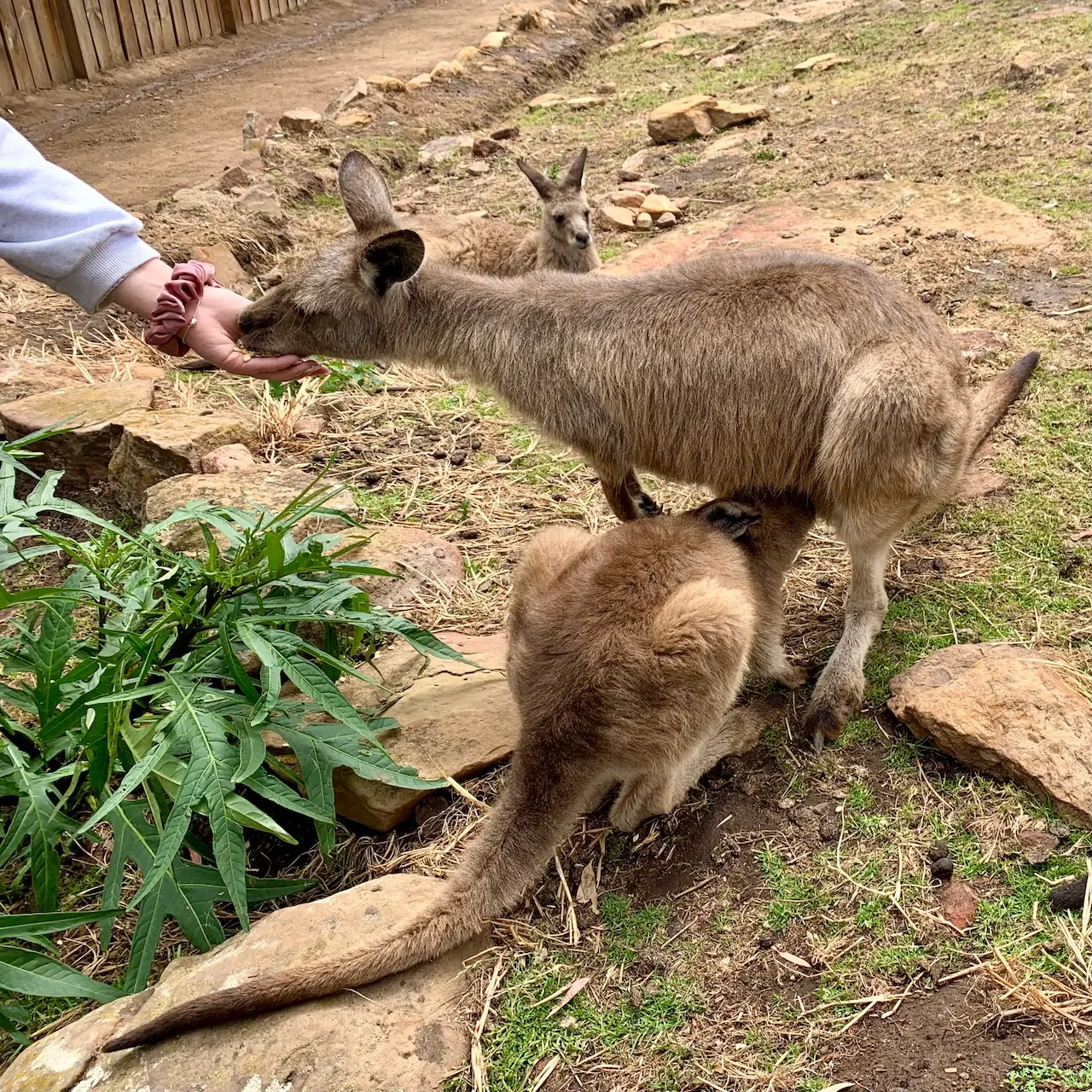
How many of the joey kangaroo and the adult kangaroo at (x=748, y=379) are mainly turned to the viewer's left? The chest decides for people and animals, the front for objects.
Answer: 1

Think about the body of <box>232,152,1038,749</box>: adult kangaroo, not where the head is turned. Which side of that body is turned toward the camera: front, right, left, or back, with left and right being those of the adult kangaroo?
left

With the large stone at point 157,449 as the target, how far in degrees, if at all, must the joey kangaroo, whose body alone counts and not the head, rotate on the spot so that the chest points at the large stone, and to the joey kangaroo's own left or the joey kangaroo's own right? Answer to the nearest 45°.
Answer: approximately 90° to the joey kangaroo's own left

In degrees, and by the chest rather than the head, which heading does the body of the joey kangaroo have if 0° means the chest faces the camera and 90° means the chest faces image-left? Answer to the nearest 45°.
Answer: approximately 225°

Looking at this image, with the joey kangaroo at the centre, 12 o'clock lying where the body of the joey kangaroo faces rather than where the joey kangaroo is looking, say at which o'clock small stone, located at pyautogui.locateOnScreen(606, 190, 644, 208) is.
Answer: The small stone is roughly at 11 o'clock from the joey kangaroo.

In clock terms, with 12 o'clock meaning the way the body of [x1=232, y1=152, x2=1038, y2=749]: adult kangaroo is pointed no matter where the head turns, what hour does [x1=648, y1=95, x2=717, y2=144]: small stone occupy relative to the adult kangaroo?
The small stone is roughly at 3 o'clock from the adult kangaroo.

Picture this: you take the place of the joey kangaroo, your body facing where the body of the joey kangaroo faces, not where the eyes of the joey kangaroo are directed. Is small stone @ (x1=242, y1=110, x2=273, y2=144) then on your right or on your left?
on your left

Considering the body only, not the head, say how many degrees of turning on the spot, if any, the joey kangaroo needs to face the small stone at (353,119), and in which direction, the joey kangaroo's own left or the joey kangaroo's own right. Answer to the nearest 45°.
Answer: approximately 45° to the joey kangaroo's own left

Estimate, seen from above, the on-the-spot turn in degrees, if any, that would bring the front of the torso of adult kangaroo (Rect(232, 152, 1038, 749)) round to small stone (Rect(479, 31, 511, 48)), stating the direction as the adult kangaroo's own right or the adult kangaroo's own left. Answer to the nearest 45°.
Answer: approximately 90° to the adult kangaroo's own right

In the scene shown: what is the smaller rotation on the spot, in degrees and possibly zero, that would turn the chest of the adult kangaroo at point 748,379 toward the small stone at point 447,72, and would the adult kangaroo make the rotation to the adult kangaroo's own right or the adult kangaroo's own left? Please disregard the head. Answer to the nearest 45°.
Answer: approximately 90° to the adult kangaroo's own right

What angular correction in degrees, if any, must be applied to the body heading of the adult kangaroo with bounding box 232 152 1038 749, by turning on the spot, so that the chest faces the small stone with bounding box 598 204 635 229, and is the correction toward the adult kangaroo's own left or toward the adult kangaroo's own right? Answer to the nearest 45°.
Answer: approximately 90° to the adult kangaroo's own right

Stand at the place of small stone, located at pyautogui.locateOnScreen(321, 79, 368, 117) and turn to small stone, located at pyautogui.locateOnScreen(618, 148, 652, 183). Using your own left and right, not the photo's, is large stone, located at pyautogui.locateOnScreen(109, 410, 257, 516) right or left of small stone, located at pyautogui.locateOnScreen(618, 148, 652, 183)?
right

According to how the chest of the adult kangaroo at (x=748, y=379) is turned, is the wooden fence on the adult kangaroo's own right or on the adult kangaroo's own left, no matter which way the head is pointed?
on the adult kangaroo's own right

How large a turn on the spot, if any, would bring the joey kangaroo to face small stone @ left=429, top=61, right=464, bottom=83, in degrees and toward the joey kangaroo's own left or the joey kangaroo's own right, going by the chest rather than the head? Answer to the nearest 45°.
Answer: approximately 45° to the joey kangaroo's own left
